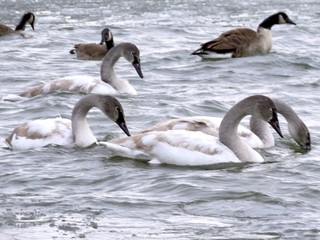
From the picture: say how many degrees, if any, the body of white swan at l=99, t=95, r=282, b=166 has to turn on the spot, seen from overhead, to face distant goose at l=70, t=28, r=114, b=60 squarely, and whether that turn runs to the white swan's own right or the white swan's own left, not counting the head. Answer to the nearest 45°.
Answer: approximately 90° to the white swan's own left

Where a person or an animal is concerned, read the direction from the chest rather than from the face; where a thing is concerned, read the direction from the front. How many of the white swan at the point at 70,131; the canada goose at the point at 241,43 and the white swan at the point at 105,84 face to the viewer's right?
3

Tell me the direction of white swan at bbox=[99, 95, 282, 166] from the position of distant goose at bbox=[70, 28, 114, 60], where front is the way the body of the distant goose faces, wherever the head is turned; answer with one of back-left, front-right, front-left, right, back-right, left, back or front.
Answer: right

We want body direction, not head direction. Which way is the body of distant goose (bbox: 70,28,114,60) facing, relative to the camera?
to the viewer's right

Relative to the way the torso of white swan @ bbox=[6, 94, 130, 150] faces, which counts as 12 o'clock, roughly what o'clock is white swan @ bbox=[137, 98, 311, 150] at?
white swan @ bbox=[137, 98, 311, 150] is roughly at 12 o'clock from white swan @ bbox=[6, 94, 130, 150].

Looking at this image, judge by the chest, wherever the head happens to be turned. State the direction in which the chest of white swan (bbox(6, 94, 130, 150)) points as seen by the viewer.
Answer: to the viewer's right

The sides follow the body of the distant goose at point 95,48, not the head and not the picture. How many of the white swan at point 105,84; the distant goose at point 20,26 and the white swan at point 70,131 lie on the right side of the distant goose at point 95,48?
2

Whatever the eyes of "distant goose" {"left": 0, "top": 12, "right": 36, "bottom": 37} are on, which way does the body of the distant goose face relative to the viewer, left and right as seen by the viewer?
facing to the right of the viewer

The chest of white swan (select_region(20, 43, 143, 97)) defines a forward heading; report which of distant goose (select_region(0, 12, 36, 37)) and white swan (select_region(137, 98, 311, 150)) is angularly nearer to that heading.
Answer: the white swan

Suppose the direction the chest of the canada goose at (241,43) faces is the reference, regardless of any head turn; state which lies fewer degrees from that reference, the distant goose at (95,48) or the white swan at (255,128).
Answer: the white swan

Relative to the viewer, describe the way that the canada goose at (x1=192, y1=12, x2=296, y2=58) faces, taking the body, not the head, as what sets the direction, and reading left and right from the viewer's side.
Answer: facing to the right of the viewer

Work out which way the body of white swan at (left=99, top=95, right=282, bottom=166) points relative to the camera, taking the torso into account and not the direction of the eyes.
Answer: to the viewer's right

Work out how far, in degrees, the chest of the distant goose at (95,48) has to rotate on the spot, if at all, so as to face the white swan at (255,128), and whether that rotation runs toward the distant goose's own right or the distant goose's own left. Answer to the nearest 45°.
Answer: approximately 90° to the distant goose's own right
